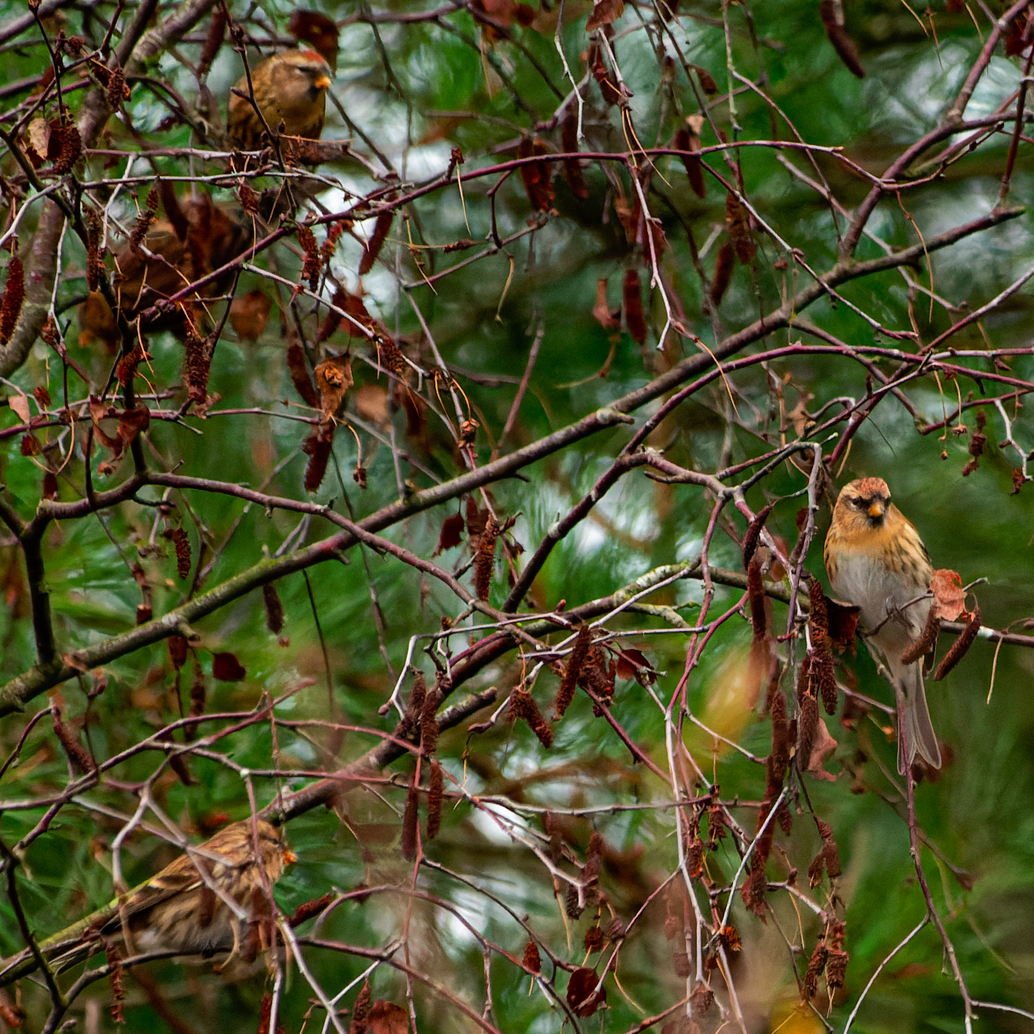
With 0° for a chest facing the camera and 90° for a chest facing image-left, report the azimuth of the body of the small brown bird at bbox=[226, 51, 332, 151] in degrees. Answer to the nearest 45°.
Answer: approximately 315°

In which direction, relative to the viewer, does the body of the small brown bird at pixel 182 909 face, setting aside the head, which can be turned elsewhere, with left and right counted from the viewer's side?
facing to the right of the viewer

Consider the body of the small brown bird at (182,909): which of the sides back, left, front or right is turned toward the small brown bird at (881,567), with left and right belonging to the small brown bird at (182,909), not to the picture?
front

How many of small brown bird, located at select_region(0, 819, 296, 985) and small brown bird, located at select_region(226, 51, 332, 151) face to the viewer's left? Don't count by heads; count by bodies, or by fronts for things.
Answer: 0
